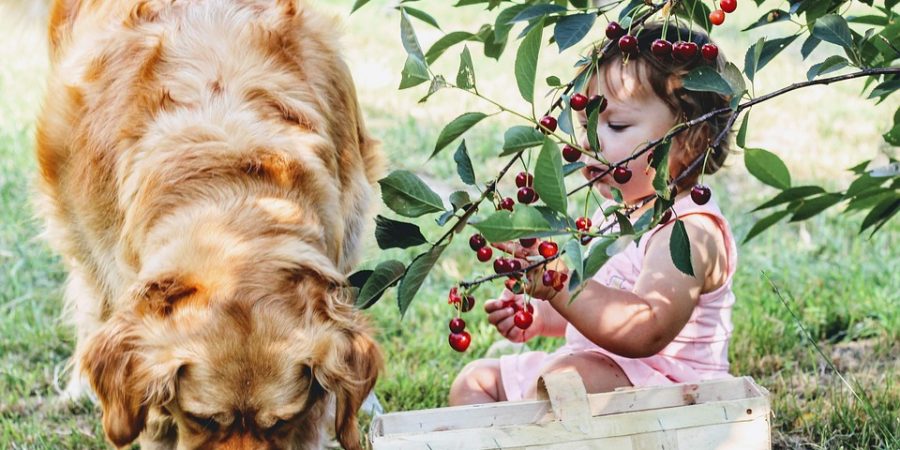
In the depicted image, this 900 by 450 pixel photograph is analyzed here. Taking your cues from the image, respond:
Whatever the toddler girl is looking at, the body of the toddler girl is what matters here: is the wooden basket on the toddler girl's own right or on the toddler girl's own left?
on the toddler girl's own left

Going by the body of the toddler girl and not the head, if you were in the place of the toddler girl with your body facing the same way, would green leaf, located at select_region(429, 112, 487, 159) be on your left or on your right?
on your left

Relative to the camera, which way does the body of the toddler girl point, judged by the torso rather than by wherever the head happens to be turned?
to the viewer's left

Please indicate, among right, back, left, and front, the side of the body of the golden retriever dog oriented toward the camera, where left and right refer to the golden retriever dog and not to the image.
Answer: front

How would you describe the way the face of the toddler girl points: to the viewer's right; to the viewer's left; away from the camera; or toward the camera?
to the viewer's left

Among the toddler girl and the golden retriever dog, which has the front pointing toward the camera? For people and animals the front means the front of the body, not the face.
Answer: the golden retriever dog

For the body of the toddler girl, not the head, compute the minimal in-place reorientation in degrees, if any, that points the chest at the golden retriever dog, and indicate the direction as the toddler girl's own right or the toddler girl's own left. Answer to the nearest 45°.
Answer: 0° — they already face it

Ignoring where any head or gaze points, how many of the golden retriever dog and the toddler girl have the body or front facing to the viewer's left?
1

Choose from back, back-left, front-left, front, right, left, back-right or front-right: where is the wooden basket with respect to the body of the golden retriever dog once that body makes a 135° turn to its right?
back
